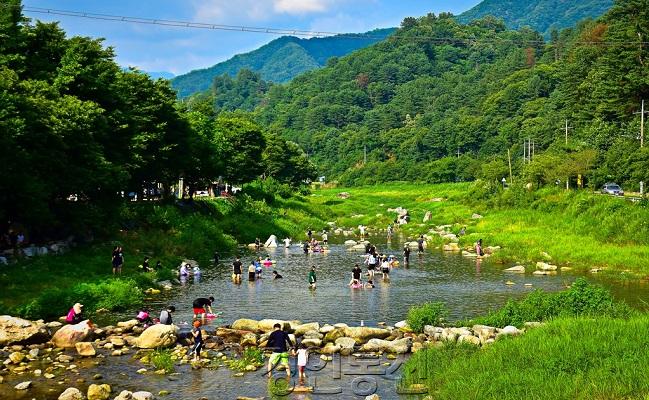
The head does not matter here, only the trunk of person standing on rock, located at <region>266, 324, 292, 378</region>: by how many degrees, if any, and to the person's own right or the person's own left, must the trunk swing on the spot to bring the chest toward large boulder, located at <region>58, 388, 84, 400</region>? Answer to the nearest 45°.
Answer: approximately 90° to the person's own left

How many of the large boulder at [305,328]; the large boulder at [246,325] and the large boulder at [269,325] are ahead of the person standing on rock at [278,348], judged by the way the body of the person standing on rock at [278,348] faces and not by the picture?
3

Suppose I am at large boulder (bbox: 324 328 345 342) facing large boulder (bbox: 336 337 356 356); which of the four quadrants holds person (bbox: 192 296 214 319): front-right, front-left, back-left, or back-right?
back-right

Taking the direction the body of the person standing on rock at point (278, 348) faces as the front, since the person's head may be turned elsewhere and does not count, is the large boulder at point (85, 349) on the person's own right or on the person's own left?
on the person's own left

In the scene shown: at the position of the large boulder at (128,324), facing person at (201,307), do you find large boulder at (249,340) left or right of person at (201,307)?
right

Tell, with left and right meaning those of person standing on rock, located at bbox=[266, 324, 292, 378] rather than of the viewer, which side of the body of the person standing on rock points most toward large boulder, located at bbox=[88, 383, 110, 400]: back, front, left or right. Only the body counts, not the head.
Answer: left

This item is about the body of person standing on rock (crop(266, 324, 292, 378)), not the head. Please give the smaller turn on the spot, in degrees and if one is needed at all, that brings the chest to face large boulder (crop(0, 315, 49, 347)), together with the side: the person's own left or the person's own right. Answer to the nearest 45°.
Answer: approximately 90° to the person's own left

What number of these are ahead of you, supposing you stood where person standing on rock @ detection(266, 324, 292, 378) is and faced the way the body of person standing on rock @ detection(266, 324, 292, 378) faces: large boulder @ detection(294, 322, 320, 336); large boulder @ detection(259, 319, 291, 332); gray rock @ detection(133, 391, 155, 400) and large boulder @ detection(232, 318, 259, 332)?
3

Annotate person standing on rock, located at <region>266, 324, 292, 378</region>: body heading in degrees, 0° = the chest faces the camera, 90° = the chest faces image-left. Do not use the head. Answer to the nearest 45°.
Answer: approximately 180°

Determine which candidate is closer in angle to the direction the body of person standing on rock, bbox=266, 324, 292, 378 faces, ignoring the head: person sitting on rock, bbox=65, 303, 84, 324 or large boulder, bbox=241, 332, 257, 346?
the large boulder

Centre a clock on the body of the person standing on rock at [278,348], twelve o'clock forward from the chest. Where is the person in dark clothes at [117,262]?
the person in dark clothes at [117,262] is roughly at 11 o'clock from the person standing on rock at [278,348].

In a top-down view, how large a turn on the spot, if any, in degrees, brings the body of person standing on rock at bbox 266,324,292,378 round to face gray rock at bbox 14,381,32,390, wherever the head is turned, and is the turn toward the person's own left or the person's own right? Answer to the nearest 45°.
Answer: approximately 90° to the person's own left

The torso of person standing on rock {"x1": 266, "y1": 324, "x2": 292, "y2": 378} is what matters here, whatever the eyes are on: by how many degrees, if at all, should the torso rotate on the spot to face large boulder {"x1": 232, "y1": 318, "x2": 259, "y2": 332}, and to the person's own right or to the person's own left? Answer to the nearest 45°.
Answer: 0° — they already face it
